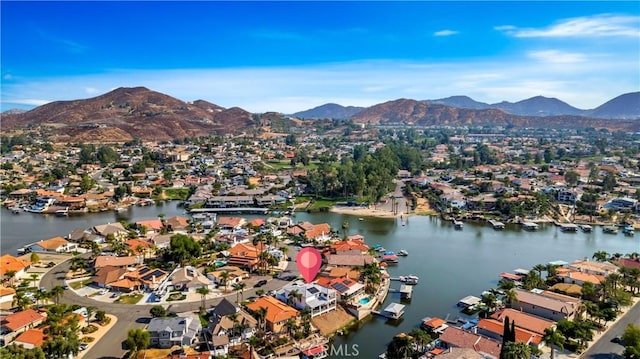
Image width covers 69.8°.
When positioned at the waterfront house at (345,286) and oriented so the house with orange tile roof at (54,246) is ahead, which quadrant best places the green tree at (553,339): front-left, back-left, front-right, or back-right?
back-left

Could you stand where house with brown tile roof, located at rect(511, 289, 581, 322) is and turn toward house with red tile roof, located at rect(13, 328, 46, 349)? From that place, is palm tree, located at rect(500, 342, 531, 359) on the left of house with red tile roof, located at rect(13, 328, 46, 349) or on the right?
left

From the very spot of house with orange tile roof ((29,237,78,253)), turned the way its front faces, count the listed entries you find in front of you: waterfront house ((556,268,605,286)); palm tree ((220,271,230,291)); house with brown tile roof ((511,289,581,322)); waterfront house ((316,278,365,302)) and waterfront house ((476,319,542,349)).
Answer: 5

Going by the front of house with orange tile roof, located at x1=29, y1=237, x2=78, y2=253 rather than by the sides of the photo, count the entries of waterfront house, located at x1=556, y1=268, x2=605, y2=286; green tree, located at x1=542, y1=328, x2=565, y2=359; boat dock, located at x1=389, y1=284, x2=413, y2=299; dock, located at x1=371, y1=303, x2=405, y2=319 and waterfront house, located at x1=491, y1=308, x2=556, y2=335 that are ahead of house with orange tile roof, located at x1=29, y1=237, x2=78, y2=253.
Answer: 5

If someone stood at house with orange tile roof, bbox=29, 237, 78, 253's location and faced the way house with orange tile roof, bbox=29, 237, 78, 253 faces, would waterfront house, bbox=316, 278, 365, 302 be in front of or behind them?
in front

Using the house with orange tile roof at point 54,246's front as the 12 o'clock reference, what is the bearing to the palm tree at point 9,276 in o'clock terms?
The palm tree is roughly at 2 o'clock from the house with orange tile roof.

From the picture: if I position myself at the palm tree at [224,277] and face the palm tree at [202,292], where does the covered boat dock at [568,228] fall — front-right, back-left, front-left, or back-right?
back-left

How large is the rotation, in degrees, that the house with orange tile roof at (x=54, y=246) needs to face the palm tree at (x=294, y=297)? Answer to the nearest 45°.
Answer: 0° — it already faces it

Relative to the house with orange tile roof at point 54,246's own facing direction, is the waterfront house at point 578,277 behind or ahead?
ahead

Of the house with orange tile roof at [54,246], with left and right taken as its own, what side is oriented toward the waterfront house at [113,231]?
left

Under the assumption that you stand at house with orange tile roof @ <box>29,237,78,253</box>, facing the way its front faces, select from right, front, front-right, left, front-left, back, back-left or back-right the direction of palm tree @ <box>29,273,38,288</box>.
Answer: front-right

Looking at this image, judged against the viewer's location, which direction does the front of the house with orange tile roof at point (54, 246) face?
facing the viewer and to the right of the viewer

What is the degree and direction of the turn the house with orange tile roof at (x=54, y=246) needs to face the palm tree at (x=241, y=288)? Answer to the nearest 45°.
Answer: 0° — it already faces it

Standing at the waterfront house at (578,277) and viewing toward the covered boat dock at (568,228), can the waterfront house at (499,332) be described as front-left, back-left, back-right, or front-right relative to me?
back-left
